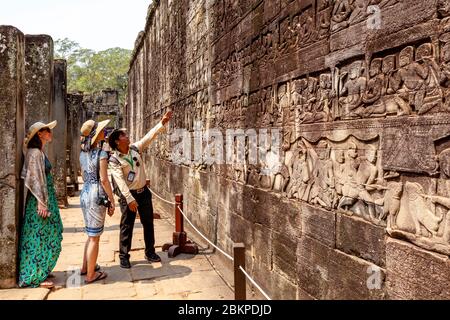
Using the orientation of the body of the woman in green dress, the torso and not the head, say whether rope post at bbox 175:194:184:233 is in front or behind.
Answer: in front

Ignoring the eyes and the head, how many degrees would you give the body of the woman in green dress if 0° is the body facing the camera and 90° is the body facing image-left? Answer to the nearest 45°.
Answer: approximately 270°

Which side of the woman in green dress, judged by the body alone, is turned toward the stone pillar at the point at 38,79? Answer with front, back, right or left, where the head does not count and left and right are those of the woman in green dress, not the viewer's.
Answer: left

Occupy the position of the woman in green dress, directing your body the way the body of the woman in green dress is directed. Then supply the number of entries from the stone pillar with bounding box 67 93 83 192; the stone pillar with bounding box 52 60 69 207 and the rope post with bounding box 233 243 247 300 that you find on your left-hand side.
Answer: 2

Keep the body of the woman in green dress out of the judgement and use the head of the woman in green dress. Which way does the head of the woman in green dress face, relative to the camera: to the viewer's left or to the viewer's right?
to the viewer's right

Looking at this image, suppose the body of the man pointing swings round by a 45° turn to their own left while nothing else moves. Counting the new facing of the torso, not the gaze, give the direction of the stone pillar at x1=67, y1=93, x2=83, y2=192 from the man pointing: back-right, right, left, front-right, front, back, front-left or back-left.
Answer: left

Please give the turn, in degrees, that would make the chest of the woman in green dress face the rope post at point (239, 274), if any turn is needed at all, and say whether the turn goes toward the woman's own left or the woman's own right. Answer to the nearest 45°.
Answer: approximately 45° to the woman's own right

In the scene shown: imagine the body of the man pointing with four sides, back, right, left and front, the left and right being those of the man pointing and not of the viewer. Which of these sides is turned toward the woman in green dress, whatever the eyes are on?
right
